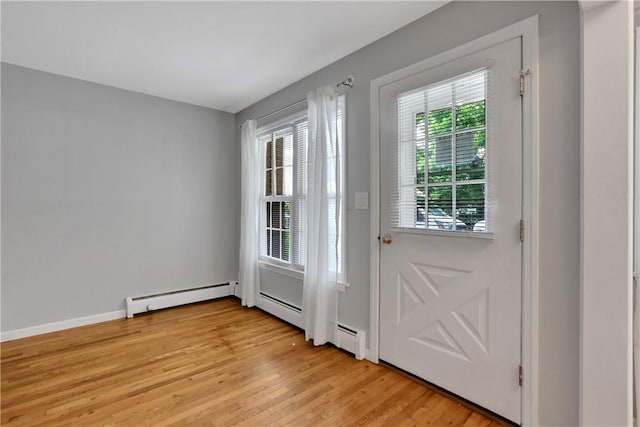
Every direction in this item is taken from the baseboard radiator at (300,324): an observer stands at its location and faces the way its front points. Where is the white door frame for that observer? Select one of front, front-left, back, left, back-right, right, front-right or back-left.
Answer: left

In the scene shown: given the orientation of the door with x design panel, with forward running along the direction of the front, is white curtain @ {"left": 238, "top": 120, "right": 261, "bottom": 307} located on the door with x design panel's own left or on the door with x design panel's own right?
on the door with x design panel's own right

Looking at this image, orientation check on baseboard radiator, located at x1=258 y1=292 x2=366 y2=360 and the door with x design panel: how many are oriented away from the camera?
0

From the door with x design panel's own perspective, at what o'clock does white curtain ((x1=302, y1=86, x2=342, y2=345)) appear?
The white curtain is roughly at 2 o'clock from the door with x design panel.

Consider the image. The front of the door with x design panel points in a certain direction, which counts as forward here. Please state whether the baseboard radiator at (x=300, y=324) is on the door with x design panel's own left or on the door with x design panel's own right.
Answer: on the door with x design panel's own right

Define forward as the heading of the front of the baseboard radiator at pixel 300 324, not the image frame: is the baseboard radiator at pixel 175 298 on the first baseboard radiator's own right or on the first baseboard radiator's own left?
on the first baseboard radiator's own right

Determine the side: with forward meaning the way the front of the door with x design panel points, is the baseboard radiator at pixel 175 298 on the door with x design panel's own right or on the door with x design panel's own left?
on the door with x design panel's own right
